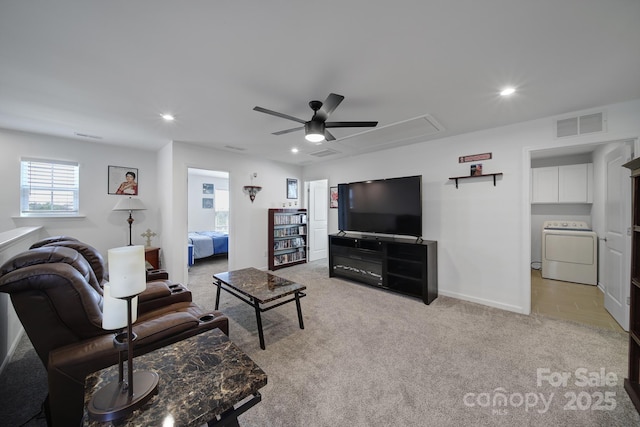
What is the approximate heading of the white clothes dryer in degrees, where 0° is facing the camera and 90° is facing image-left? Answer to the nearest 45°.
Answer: approximately 0°

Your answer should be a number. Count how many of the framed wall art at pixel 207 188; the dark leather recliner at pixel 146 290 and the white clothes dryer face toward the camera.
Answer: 2

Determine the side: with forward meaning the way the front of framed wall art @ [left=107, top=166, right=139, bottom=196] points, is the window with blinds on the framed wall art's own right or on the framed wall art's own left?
on the framed wall art's own right

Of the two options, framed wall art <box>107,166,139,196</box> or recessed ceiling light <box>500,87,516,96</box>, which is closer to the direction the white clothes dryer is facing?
the recessed ceiling light

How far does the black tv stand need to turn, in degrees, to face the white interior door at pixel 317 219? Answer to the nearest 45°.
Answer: approximately 90° to its right

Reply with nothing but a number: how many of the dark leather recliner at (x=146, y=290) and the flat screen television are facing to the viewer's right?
1

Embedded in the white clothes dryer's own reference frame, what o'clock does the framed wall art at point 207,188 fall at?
The framed wall art is roughly at 2 o'clock from the white clothes dryer.

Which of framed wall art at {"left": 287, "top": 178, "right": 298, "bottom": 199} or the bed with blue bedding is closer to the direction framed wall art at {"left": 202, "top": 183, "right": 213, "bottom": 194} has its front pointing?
the bed with blue bedding

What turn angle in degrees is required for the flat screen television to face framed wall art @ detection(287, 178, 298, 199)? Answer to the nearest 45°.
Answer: approximately 90° to its right

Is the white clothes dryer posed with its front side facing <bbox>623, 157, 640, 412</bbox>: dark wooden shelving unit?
yes

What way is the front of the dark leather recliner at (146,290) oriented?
to the viewer's right

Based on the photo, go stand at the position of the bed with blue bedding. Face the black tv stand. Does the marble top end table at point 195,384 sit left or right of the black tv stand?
right

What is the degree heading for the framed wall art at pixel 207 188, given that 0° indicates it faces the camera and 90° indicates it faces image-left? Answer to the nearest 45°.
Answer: approximately 0°

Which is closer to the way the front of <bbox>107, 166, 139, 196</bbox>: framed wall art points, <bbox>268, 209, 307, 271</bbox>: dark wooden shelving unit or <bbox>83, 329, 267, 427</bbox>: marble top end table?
the marble top end table
